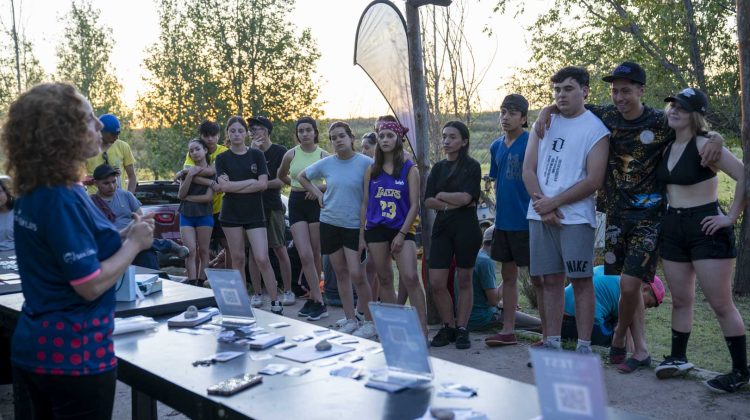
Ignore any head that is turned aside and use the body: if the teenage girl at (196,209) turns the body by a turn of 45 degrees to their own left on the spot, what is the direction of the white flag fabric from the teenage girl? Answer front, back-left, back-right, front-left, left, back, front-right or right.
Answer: front

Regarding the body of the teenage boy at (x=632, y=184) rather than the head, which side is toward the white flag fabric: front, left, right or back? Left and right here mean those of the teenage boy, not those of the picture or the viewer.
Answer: right

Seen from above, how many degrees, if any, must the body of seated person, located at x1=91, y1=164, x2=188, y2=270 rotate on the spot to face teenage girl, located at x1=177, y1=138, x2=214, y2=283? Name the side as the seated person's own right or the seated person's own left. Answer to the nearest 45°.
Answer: approximately 90° to the seated person's own left

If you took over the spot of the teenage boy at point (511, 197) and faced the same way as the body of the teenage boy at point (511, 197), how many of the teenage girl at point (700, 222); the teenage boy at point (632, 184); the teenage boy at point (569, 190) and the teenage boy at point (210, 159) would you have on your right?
1

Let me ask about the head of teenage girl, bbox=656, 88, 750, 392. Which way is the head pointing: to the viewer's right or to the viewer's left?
to the viewer's left

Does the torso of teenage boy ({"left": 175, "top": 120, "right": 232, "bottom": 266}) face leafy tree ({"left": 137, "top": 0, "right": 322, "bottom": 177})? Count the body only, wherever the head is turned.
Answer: no

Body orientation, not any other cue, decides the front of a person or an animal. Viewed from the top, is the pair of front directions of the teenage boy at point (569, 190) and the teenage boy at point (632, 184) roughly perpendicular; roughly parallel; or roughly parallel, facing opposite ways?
roughly parallel

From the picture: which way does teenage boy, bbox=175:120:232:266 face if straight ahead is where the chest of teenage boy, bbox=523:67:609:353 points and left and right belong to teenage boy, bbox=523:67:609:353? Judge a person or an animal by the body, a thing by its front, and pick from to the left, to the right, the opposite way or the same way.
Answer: the same way

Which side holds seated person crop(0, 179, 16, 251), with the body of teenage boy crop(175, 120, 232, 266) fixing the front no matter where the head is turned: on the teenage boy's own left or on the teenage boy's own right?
on the teenage boy's own right

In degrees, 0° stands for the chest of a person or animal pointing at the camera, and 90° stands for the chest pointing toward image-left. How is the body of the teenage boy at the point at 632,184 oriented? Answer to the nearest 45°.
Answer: approximately 45°

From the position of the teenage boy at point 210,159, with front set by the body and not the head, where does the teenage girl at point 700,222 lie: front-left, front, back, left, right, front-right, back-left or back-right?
front-left

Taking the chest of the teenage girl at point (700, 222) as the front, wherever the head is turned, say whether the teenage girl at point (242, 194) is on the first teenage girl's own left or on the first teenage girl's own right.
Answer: on the first teenage girl's own right

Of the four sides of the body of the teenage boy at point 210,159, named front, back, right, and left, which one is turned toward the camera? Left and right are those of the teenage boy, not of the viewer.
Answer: front

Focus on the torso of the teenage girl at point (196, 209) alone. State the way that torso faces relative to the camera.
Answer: toward the camera

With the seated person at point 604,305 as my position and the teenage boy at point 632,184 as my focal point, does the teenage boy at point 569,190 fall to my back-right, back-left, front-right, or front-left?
front-right

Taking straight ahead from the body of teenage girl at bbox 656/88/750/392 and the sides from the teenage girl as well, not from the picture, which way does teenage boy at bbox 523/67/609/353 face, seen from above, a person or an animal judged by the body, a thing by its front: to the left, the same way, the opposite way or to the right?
the same way

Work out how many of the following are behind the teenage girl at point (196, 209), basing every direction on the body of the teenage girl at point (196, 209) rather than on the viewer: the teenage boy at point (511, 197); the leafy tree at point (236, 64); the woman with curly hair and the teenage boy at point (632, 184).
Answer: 1

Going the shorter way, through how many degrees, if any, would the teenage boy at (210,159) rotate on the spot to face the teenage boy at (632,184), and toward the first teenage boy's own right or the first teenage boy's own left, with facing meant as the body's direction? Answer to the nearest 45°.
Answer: approximately 45° to the first teenage boy's own left

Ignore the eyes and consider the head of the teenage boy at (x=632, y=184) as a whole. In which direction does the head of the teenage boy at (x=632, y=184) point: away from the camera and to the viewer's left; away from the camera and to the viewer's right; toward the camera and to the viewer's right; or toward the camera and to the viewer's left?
toward the camera and to the viewer's left

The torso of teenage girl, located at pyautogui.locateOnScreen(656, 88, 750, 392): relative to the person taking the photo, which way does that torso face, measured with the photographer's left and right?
facing the viewer and to the left of the viewer

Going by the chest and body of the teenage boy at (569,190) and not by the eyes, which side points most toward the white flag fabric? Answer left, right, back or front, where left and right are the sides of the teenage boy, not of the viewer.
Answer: right

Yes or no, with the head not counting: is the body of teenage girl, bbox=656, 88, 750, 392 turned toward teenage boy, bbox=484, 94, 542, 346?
no

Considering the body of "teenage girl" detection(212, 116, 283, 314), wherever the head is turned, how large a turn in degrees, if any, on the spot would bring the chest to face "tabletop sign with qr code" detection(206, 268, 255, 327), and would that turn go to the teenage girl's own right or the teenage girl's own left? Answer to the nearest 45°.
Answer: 0° — they already face it
